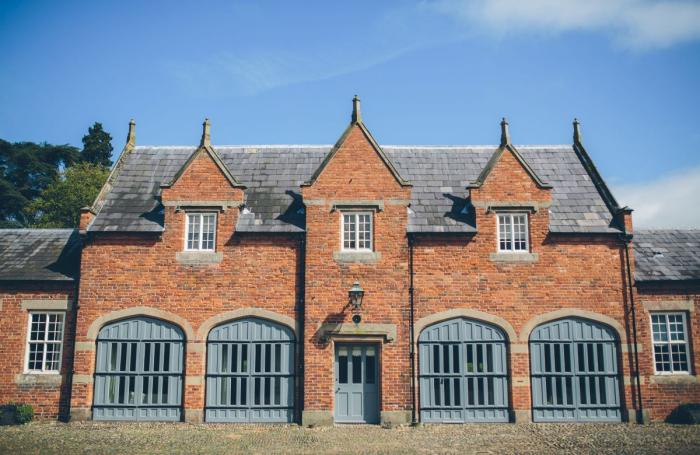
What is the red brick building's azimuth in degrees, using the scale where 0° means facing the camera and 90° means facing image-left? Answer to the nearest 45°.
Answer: approximately 0°

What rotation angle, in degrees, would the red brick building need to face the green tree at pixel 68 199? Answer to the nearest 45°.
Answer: approximately 135° to its right
